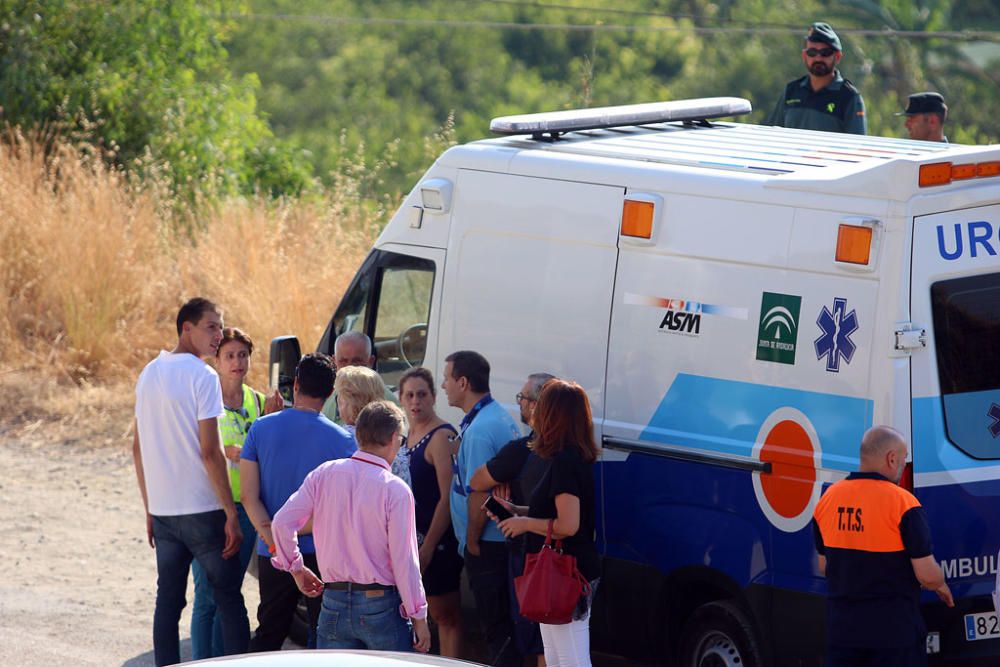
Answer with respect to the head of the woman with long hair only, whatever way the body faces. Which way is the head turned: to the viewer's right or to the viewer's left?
to the viewer's left

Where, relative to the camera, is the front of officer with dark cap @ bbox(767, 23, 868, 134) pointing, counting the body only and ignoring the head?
toward the camera

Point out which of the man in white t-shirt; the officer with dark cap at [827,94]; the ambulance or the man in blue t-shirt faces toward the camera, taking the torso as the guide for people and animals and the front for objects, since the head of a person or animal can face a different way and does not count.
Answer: the officer with dark cap

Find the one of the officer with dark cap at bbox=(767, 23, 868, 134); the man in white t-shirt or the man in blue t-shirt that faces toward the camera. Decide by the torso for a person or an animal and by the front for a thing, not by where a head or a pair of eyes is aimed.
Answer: the officer with dark cap

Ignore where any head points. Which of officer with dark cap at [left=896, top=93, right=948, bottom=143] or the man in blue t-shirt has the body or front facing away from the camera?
the man in blue t-shirt

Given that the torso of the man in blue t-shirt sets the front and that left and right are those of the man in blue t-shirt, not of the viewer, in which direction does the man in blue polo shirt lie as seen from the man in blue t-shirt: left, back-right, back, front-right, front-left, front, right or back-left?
right

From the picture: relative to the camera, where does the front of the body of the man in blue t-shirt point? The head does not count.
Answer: away from the camera

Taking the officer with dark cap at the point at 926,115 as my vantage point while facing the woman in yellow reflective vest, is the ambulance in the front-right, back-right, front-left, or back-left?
front-left

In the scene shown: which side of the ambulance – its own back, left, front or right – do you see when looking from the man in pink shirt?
left

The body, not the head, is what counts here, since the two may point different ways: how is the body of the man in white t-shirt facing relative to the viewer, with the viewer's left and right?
facing away from the viewer and to the right of the viewer

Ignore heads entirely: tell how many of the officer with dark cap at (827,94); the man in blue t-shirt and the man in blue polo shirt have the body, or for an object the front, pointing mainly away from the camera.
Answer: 1

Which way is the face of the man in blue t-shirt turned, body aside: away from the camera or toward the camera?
away from the camera

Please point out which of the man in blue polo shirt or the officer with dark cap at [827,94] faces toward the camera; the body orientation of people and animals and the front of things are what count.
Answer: the officer with dark cap

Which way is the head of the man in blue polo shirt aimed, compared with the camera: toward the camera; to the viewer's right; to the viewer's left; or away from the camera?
to the viewer's left

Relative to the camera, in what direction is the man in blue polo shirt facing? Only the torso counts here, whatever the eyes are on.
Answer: to the viewer's left
